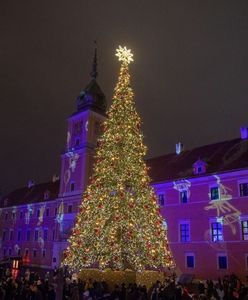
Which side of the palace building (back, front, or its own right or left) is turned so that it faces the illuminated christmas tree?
front

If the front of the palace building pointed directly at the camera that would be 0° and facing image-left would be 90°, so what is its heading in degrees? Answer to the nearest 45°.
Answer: approximately 45°
